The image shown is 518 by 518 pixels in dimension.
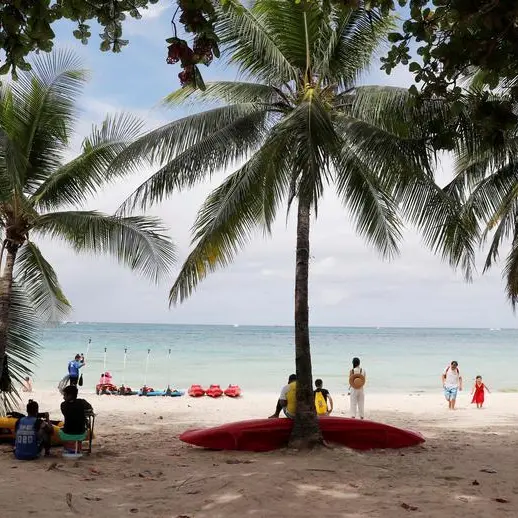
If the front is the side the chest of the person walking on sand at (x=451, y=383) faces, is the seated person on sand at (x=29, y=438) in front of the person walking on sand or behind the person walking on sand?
in front

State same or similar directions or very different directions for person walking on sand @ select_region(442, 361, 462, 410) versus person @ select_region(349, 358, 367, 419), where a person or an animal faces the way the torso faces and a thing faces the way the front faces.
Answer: very different directions

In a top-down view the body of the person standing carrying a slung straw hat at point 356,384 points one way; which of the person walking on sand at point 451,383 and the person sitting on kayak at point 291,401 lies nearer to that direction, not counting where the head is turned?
the person walking on sand

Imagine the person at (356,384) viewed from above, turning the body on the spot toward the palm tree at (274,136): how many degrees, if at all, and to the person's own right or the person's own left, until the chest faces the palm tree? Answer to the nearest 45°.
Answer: approximately 180°

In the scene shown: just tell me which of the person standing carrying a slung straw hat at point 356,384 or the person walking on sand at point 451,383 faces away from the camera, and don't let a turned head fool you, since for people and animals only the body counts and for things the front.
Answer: the person standing carrying a slung straw hat

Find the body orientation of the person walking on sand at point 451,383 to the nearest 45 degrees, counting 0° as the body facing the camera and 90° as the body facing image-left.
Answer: approximately 0°

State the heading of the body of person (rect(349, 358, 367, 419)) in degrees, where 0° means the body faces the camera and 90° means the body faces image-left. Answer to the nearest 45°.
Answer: approximately 180°

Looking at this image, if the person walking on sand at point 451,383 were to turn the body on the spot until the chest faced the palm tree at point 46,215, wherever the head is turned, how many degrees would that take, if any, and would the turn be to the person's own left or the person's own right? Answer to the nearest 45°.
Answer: approximately 45° to the person's own right

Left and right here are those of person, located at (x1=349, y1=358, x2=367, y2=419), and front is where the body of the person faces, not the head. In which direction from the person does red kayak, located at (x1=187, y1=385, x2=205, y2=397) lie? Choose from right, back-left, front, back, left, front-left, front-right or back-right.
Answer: front-left
